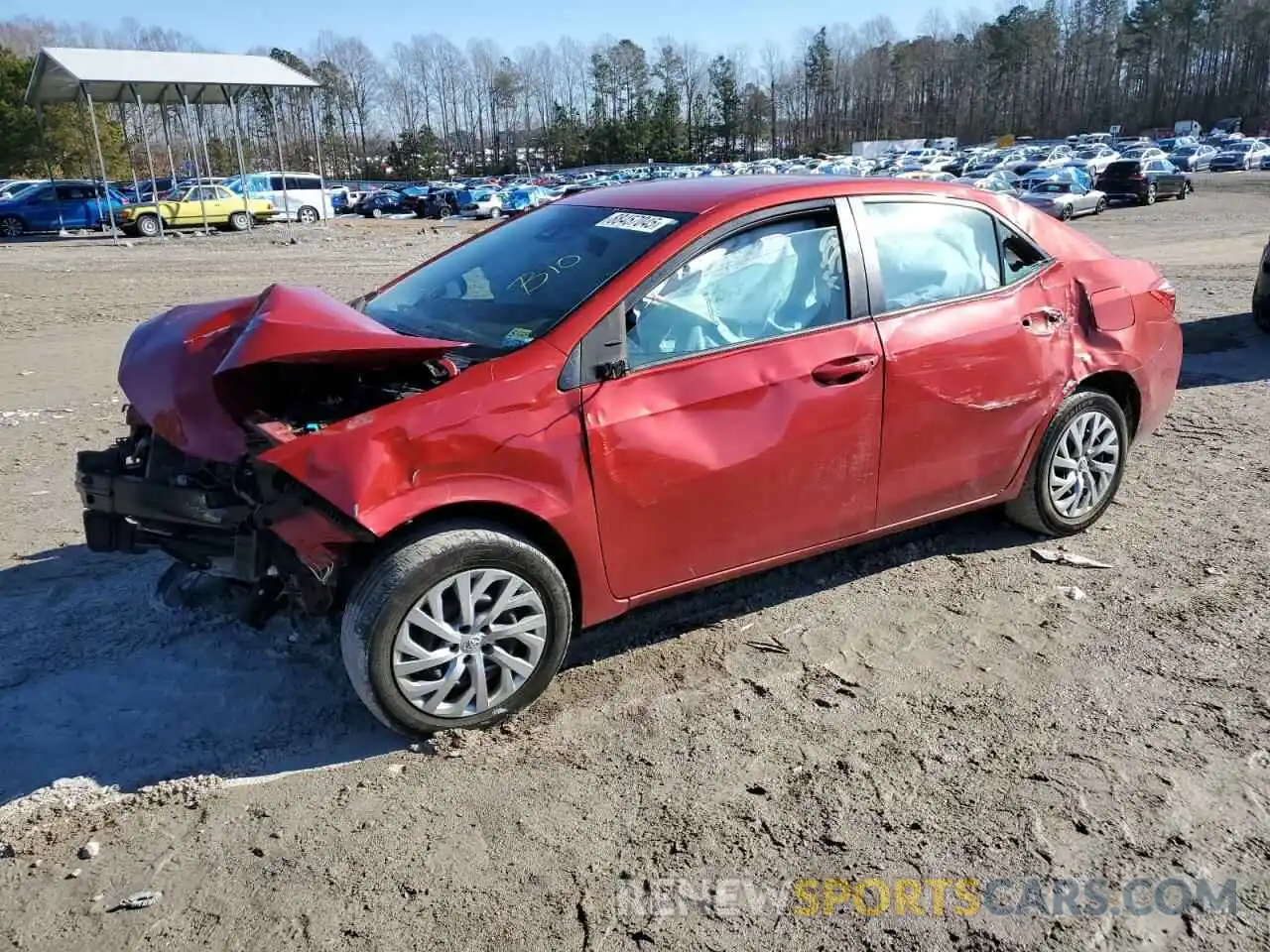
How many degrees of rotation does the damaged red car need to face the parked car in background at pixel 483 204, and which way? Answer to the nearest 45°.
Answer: approximately 135° to its right

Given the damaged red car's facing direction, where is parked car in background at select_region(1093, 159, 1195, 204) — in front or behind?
behind

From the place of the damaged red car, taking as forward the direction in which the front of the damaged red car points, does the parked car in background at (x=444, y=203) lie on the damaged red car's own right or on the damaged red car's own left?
on the damaged red car's own right

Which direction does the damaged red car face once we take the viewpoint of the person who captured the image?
facing the viewer and to the left of the viewer

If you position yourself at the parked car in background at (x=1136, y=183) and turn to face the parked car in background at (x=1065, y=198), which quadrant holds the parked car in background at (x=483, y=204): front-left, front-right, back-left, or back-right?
front-right

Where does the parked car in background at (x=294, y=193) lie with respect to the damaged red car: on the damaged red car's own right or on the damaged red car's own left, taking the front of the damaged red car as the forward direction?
on the damaged red car's own right

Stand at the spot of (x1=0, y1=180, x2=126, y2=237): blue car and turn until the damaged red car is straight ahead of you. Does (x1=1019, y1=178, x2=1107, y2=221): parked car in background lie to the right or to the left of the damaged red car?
left

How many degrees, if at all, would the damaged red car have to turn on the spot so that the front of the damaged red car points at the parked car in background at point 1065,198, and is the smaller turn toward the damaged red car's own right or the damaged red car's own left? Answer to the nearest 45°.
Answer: approximately 180°

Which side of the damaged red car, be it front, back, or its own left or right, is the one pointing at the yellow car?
right

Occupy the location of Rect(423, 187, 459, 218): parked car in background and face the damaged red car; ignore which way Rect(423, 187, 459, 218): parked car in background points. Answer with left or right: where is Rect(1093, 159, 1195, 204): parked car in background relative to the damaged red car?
left
